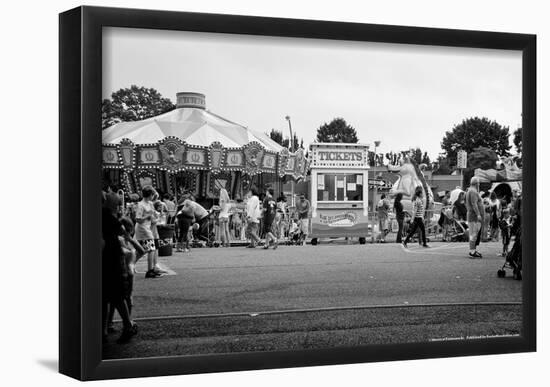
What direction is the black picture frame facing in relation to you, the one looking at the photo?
facing the viewer and to the right of the viewer
